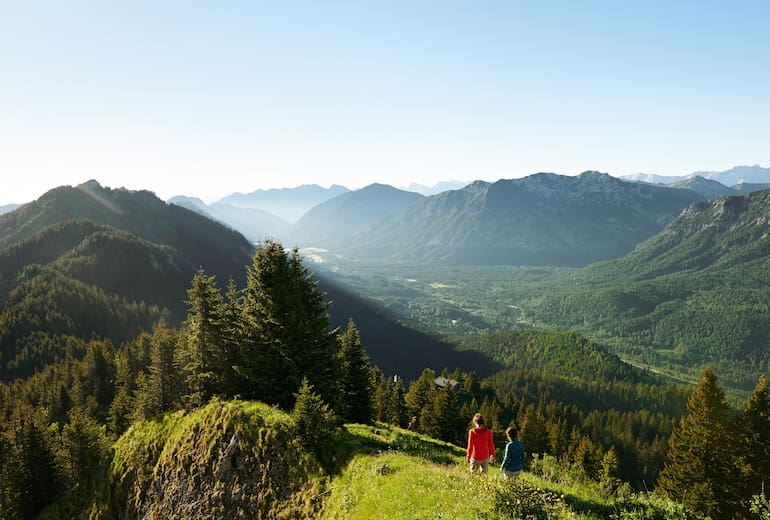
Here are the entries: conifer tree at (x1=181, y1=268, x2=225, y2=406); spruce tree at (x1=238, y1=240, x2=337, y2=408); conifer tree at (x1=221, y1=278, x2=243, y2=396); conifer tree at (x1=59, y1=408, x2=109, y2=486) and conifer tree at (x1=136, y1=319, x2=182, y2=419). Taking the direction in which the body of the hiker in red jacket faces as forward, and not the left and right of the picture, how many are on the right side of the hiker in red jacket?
0

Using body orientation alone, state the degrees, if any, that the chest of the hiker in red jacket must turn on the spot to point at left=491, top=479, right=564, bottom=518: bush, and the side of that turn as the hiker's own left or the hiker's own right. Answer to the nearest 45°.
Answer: approximately 180°

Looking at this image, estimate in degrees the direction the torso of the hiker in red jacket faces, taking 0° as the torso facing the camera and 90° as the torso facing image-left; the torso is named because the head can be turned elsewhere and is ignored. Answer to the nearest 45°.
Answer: approximately 180°

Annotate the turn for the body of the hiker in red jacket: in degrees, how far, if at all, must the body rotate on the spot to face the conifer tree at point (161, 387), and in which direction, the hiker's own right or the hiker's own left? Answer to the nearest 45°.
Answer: approximately 45° to the hiker's own left

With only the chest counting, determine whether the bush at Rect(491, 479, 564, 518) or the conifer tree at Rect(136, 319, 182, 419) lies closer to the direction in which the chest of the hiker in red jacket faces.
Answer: the conifer tree

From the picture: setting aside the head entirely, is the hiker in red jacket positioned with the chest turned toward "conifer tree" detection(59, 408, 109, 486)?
no

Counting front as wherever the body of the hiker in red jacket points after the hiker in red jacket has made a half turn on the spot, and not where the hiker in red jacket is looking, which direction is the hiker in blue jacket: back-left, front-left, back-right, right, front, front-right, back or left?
front-left

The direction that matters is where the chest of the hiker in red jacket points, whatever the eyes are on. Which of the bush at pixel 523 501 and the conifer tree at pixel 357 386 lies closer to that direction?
the conifer tree

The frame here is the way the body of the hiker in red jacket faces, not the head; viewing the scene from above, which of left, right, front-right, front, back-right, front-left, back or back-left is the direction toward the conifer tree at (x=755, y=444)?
front-right

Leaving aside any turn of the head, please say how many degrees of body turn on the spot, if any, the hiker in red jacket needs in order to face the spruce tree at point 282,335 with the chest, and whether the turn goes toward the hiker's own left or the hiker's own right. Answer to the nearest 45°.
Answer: approximately 45° to the hiker's own left
